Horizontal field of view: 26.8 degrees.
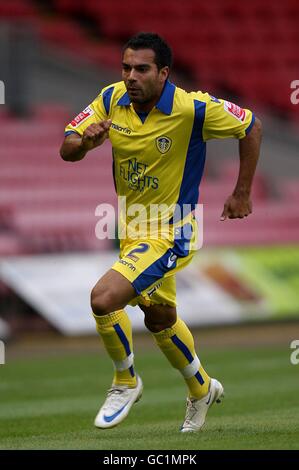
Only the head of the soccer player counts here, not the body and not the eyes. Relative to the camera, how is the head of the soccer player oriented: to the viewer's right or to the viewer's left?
to the viewer's left

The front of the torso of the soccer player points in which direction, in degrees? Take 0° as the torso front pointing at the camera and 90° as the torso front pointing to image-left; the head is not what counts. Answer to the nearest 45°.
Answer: approximately 45°
